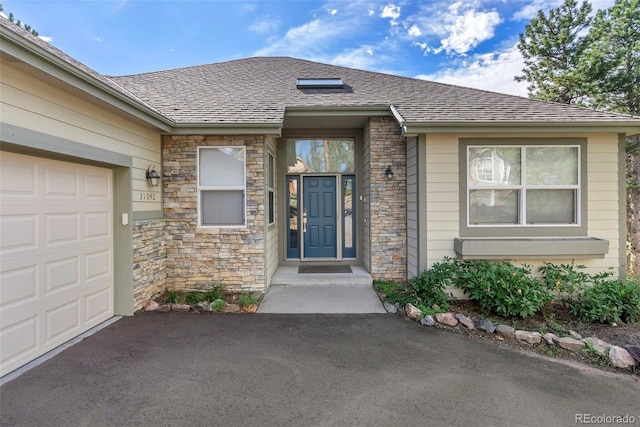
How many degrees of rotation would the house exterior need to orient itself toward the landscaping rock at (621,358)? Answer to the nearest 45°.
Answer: approximately 45° to its left

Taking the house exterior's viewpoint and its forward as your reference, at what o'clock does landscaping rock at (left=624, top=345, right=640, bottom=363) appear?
The landscaping rock is roughly at 10 o'clock from the house exterior.

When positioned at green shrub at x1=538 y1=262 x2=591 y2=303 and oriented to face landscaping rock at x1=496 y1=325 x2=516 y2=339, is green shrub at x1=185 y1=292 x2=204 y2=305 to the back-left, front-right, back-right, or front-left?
front-right

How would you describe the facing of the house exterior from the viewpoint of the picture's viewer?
facing the viewer
